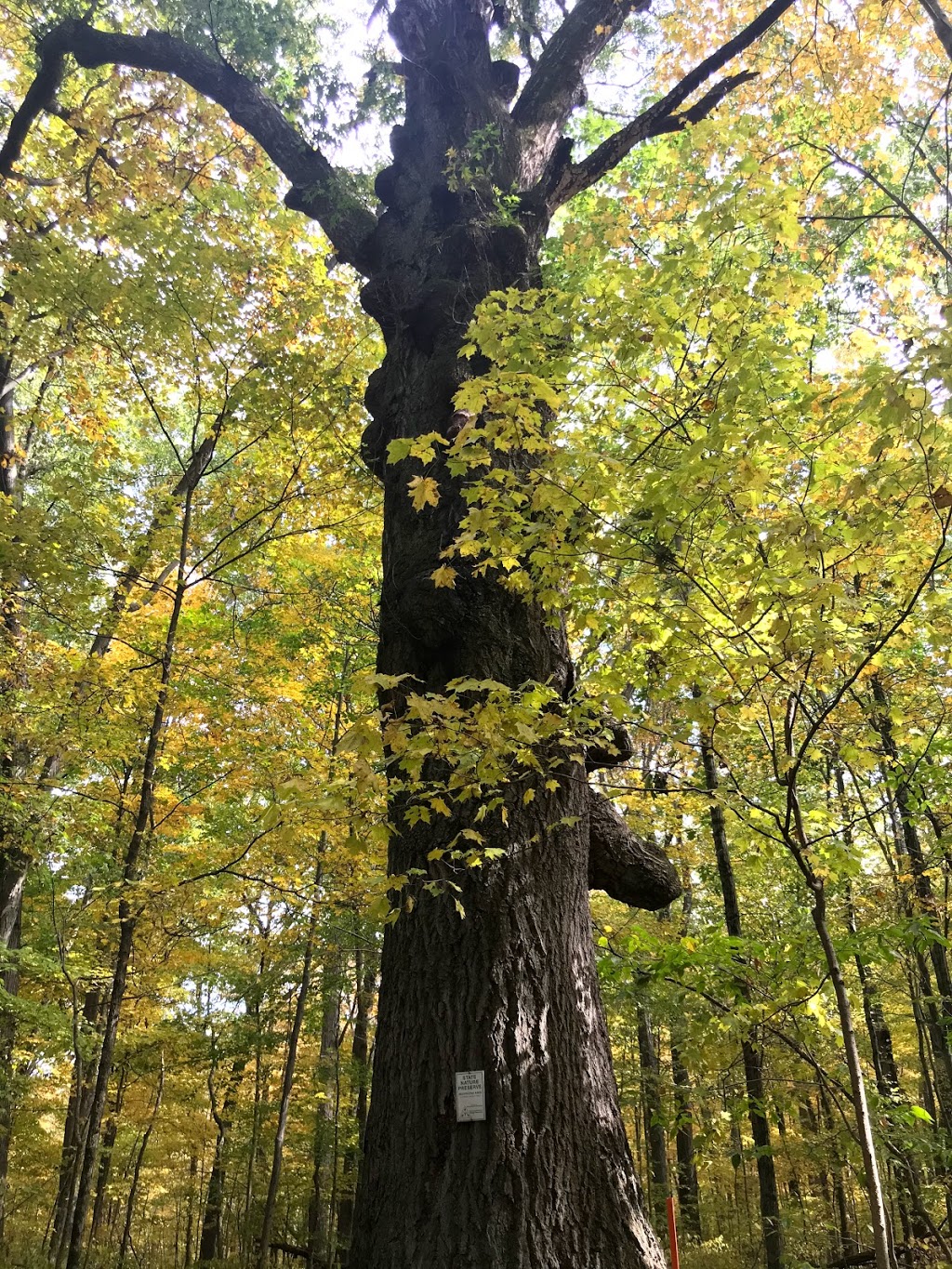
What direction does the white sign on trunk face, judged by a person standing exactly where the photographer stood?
facing the viewer

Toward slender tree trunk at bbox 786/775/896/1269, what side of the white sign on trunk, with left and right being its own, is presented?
left

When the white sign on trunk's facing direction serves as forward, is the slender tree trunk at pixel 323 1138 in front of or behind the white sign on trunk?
behind

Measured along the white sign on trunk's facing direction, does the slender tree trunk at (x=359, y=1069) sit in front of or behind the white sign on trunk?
behind

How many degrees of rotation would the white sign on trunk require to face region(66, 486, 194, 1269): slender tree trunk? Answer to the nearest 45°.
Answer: approximately 135° to its right

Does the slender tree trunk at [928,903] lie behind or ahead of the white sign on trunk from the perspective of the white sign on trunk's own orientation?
behind

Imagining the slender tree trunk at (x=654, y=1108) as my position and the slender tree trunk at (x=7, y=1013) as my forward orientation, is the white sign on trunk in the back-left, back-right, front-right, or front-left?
front-left

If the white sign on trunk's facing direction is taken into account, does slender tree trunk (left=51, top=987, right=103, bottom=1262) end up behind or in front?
behind
